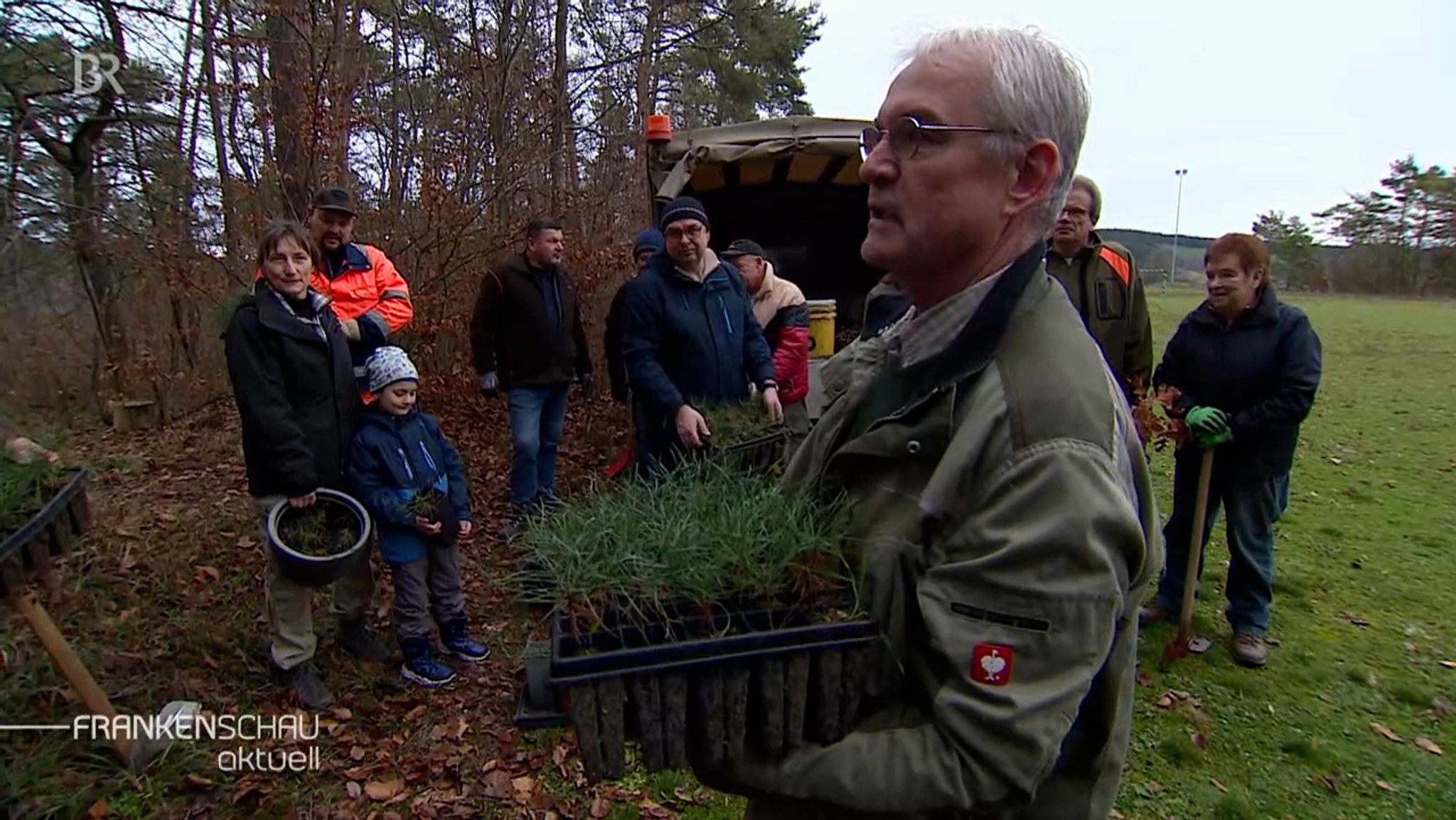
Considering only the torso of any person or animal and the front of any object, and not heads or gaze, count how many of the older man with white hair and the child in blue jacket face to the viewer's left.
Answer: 1

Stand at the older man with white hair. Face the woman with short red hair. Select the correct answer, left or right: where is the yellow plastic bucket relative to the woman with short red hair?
left

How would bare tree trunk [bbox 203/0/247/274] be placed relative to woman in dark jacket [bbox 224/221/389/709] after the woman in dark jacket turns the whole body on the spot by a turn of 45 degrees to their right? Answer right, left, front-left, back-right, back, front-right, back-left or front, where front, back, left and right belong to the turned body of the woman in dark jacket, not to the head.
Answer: back

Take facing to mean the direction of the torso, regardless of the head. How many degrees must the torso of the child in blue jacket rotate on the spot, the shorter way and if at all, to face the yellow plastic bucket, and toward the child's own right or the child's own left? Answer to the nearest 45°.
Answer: approximately 90° to the child's own left

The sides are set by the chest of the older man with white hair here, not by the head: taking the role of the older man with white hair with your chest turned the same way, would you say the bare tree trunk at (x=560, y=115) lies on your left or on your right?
on your right

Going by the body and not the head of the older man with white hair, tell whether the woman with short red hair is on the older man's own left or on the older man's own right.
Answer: on the older man's own right

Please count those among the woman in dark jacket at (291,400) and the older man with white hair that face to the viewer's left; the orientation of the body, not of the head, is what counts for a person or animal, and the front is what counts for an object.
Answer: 1

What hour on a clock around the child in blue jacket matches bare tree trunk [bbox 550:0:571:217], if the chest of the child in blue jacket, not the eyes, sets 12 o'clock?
The bare tree trunk is roughly at 8 o'clock from the child in blue jacket.
